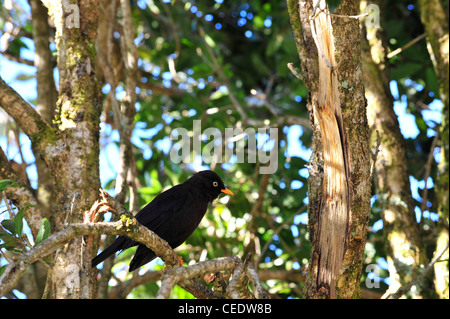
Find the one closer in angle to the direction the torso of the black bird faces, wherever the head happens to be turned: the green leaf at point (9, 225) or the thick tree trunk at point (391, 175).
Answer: the thick tree trunk

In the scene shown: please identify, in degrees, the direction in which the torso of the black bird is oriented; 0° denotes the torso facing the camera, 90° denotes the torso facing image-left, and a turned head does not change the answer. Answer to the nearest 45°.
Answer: approximately 270°

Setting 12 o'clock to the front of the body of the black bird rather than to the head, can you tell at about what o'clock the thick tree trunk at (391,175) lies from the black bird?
The thick tree trunk is roughly at 12 o'clock from the black bird.

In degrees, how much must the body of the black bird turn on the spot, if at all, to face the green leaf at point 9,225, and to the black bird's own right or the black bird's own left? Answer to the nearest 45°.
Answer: approximately 135° to the black bird's own right

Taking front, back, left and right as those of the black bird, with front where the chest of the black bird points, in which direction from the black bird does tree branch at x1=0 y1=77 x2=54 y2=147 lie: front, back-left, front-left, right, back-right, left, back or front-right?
back-right

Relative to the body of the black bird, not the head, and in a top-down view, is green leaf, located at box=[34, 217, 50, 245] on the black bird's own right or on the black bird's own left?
on the black bird's own right

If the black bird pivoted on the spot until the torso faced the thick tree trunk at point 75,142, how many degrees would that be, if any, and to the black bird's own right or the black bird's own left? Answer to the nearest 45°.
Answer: approximately 135° to the black bird's own right

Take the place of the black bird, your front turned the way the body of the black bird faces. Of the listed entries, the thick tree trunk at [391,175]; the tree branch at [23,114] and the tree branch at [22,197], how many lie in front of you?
1

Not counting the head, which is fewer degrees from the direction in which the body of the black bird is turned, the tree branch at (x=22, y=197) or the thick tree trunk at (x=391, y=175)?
the thick tree trunk
